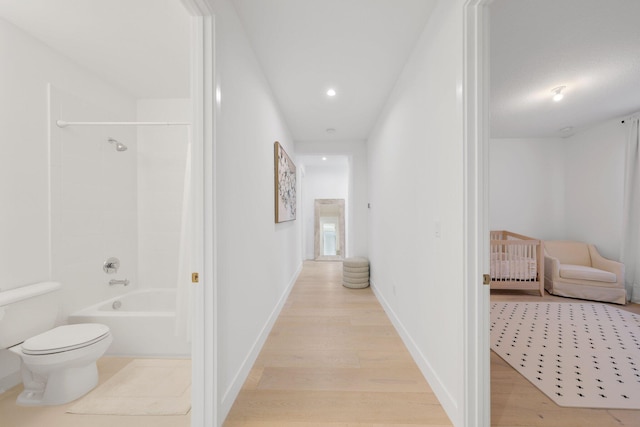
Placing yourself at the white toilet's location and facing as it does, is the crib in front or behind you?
in front

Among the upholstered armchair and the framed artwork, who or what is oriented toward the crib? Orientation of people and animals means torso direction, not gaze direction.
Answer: the framed artwork

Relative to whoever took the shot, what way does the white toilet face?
facing the viewer and to the right of the viewer

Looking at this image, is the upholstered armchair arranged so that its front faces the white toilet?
no

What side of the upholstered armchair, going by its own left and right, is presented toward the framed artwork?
right

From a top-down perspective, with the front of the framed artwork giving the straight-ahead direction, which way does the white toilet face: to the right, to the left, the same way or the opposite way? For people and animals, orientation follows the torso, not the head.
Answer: the same way

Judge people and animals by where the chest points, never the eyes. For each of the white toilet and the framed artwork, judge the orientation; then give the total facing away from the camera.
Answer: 0

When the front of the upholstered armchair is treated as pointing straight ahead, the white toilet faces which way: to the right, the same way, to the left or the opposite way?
to the left

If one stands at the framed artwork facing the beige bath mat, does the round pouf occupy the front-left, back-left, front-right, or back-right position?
back-left

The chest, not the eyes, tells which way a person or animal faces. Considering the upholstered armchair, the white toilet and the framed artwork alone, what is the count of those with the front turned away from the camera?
0

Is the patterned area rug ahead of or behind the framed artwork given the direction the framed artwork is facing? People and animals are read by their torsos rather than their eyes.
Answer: ahead

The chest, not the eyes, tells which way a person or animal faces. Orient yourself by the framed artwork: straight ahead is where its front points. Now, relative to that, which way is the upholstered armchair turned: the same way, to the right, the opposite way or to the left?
to the right

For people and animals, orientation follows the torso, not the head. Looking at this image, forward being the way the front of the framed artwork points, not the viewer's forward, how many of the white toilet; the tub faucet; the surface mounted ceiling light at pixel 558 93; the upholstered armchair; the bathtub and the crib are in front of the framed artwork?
3

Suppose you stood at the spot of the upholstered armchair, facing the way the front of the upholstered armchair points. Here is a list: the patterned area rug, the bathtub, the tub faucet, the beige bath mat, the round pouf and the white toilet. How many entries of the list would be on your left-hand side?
0

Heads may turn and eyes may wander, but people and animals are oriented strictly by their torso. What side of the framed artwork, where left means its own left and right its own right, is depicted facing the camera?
right
